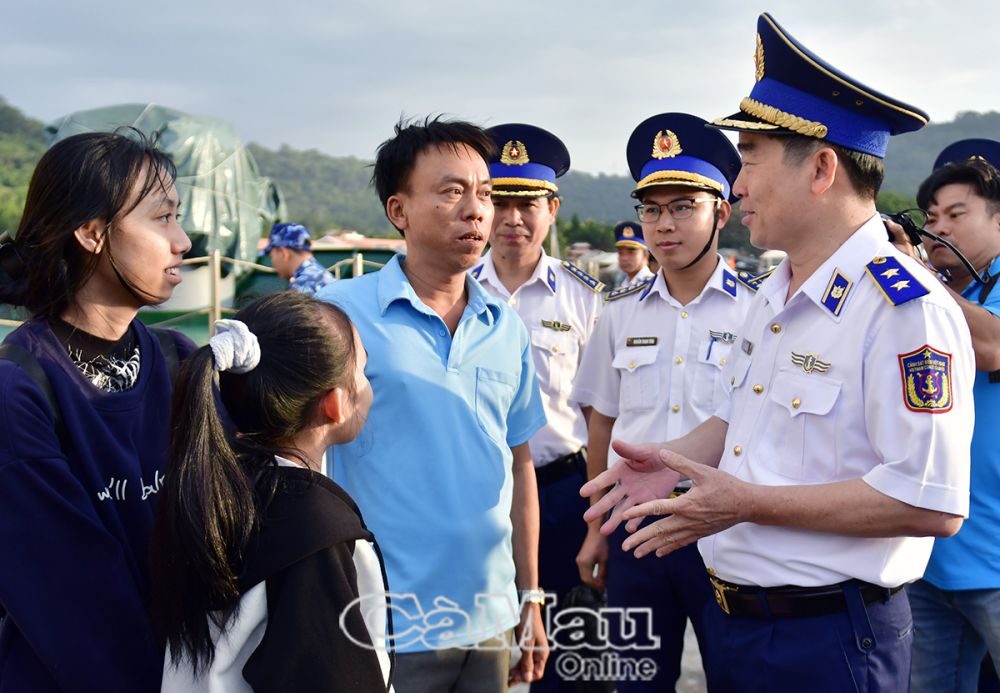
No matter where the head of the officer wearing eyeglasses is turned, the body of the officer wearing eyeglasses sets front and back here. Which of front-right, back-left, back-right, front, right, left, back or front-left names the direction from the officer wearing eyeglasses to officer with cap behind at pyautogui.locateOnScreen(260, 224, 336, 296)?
back-right

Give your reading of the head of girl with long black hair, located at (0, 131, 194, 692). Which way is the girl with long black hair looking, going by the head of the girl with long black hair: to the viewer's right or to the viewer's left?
to the viewer's right

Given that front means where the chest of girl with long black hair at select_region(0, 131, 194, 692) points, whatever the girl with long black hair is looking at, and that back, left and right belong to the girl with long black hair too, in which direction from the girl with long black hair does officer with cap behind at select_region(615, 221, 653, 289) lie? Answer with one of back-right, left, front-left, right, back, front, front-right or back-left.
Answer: left

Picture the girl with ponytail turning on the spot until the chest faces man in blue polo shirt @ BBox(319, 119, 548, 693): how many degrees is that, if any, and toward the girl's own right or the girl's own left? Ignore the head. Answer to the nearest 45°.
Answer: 0° — they already face them

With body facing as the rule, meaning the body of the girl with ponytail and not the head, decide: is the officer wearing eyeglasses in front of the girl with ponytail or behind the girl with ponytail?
in front

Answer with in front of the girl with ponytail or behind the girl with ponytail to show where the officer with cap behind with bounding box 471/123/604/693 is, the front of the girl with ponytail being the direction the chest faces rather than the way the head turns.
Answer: in front

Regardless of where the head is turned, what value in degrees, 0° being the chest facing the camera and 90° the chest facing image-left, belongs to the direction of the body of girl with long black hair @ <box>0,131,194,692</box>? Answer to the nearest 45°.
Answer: approximately 315°

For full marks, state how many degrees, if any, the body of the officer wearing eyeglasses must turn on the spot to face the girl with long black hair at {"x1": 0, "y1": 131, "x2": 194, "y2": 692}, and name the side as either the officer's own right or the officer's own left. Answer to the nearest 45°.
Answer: approximately 45° to the officer's own right

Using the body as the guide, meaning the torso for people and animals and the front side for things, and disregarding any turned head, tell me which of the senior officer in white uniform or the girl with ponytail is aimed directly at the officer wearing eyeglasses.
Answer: the girl with ponytail

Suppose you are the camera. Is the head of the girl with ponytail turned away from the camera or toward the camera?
away from the camera

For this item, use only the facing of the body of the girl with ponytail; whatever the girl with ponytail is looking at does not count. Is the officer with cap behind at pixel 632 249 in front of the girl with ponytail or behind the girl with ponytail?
in front

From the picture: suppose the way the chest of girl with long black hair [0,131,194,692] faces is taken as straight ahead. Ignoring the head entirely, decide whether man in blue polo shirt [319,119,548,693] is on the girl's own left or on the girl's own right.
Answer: on the girl's own left

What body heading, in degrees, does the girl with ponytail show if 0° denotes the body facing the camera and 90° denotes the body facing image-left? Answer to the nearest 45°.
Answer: approximately 225°

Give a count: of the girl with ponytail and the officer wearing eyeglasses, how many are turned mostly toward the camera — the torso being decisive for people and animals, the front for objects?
1

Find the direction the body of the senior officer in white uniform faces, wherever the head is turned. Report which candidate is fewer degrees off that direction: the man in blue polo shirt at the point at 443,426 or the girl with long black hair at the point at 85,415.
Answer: the girl with long black hair

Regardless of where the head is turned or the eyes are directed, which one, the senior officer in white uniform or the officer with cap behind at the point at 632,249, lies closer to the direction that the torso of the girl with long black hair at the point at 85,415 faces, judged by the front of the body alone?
the senior officer in white uniform

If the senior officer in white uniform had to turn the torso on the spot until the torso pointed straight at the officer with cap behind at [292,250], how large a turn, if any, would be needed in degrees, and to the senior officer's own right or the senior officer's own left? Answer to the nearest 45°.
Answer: approximately 90° to the senior officer's own right
